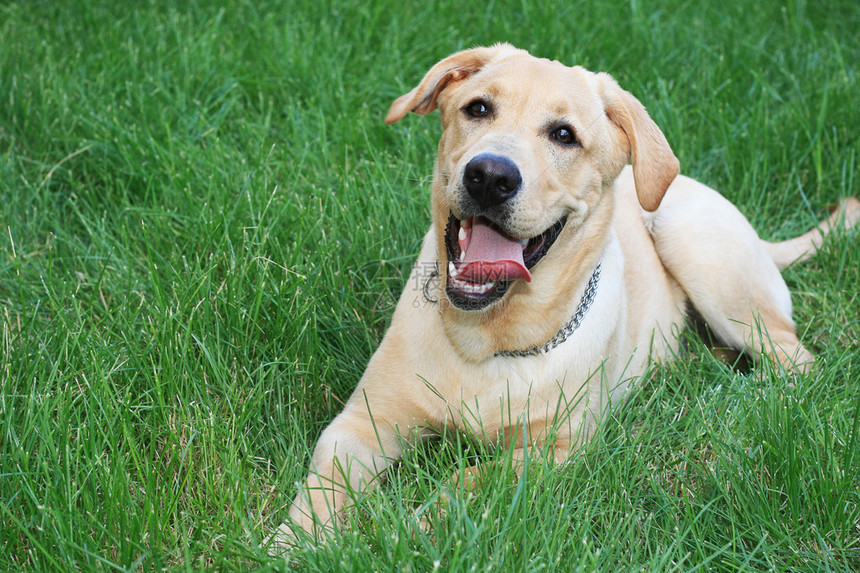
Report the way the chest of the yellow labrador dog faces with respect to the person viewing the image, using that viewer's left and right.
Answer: facing the viewer and to the left of the viewer
